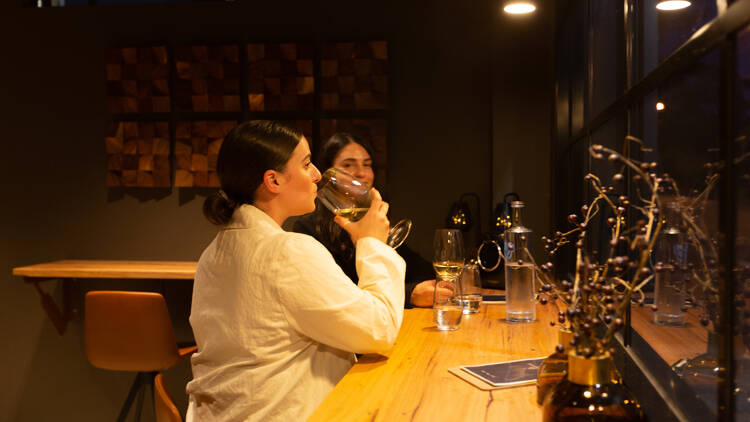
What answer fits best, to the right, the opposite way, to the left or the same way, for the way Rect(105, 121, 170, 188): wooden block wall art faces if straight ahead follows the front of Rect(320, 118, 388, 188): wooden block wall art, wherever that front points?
the same way

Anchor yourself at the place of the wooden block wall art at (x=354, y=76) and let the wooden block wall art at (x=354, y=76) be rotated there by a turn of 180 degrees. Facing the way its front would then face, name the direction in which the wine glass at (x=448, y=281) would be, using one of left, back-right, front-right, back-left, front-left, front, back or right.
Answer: back

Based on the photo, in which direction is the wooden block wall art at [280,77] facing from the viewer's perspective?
toward the camera

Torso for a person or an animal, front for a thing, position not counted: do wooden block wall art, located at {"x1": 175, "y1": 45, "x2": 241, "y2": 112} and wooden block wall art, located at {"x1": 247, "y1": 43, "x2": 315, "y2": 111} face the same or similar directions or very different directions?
same or similar directions

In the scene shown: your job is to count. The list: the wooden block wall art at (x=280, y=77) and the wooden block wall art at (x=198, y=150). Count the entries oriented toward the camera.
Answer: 2

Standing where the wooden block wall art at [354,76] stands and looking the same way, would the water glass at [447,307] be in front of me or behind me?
in front

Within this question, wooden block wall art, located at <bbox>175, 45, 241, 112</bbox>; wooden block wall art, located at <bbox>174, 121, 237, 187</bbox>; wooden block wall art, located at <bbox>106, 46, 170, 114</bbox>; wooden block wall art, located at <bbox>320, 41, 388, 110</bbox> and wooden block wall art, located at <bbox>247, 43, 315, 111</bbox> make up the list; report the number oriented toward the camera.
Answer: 5

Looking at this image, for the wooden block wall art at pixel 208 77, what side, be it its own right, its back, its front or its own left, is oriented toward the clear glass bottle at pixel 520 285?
front

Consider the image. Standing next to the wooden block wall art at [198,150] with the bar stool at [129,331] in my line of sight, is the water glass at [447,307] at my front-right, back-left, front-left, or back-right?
front-left

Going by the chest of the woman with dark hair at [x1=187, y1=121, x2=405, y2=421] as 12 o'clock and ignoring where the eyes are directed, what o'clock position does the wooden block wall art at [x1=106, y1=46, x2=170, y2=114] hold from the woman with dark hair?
The wooden block wall art is roughly at 10 o'clock from the woman with dark hair.

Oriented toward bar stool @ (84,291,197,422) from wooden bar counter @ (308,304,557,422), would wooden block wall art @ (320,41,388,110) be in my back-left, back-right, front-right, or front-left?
front-right

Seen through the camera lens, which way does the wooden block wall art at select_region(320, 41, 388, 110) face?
facing the viewer

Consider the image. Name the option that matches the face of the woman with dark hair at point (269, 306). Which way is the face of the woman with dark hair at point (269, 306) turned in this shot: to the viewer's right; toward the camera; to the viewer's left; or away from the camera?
to the viewer's right

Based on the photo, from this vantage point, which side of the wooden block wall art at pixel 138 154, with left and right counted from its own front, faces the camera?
front

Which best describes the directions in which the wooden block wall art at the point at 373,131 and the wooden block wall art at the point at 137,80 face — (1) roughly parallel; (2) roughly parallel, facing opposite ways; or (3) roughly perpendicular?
roughly parallel

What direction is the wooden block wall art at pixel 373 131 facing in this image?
toward the camera

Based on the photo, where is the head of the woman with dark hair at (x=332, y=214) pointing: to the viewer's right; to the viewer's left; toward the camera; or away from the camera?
toward the camera

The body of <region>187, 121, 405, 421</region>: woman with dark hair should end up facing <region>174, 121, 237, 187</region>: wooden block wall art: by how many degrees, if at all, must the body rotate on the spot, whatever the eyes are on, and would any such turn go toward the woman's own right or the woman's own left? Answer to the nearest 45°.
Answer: approximately 45° to the woman's own left
